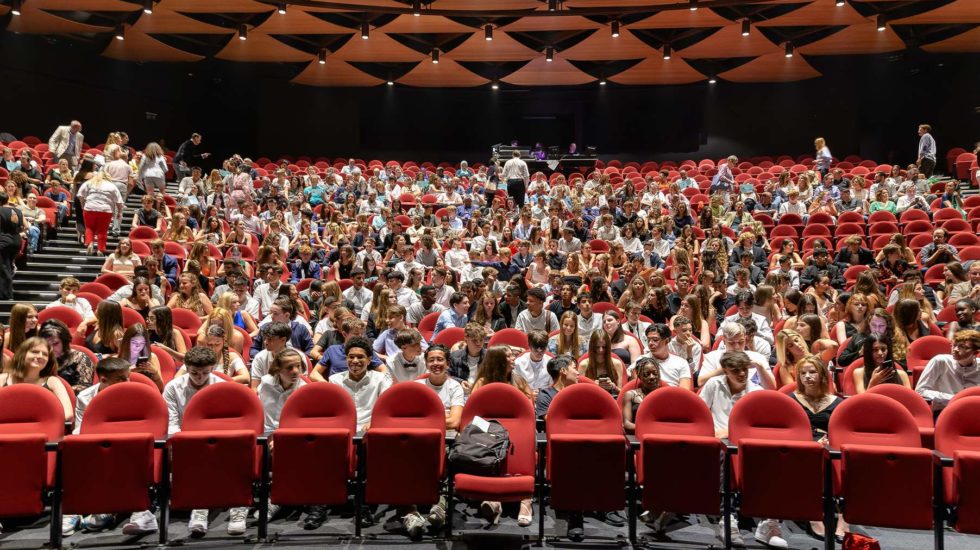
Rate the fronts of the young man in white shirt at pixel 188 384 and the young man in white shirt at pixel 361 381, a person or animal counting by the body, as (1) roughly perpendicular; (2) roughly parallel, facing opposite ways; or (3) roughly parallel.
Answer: roughly parallel

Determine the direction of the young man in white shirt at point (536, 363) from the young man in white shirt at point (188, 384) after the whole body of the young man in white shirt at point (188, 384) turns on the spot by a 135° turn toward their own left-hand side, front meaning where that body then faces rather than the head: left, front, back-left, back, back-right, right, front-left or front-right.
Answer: front-right

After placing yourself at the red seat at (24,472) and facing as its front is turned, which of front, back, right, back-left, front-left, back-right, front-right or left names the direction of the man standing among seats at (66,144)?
back

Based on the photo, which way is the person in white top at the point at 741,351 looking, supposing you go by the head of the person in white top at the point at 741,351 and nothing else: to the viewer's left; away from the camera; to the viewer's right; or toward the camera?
toward the camera

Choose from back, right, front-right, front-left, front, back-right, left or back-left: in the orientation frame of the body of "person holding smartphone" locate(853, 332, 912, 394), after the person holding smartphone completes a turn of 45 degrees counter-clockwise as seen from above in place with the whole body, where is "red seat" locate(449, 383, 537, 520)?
right

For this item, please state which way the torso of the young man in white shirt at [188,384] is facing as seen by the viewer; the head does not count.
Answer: toward the camera

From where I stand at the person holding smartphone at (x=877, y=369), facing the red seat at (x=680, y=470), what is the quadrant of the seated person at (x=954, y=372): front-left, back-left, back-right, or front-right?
back-left

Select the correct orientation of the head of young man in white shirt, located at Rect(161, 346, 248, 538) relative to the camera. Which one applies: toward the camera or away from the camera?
toward the camera

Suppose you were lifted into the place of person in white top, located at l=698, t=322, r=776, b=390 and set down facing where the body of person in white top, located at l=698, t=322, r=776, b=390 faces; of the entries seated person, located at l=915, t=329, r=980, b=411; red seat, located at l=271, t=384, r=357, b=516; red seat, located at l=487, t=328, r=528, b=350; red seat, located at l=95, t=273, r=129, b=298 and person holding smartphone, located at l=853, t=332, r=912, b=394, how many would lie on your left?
2

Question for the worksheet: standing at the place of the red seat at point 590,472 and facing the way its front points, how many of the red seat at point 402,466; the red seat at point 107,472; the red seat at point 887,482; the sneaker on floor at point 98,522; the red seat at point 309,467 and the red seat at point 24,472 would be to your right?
5

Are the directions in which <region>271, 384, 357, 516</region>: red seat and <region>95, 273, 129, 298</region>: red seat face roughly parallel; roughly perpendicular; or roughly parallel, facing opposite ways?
roughly parallel

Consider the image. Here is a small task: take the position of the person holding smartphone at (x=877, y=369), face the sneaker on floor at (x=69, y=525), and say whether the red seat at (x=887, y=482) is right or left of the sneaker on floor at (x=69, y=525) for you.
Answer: left

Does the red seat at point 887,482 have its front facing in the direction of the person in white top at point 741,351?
no

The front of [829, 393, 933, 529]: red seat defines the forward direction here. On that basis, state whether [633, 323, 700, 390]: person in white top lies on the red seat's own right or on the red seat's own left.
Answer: on the red seat's own right

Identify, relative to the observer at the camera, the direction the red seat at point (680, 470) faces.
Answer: facing the viewer

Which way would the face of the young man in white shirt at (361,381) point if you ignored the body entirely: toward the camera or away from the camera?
toward the camera
